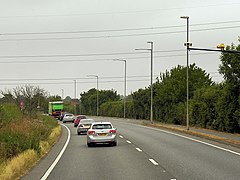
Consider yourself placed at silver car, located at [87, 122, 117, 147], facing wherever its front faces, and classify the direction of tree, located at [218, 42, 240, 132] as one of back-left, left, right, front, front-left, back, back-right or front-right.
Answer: front-right

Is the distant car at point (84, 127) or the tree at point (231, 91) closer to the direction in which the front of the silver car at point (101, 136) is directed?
the distant car

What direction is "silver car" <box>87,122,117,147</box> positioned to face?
away from the camera

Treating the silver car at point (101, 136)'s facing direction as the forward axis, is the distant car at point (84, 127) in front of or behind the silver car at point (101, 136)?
in front
